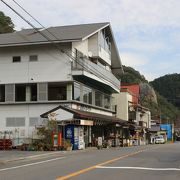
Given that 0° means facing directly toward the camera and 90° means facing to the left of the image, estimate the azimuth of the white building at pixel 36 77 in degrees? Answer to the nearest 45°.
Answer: approximately 315°
